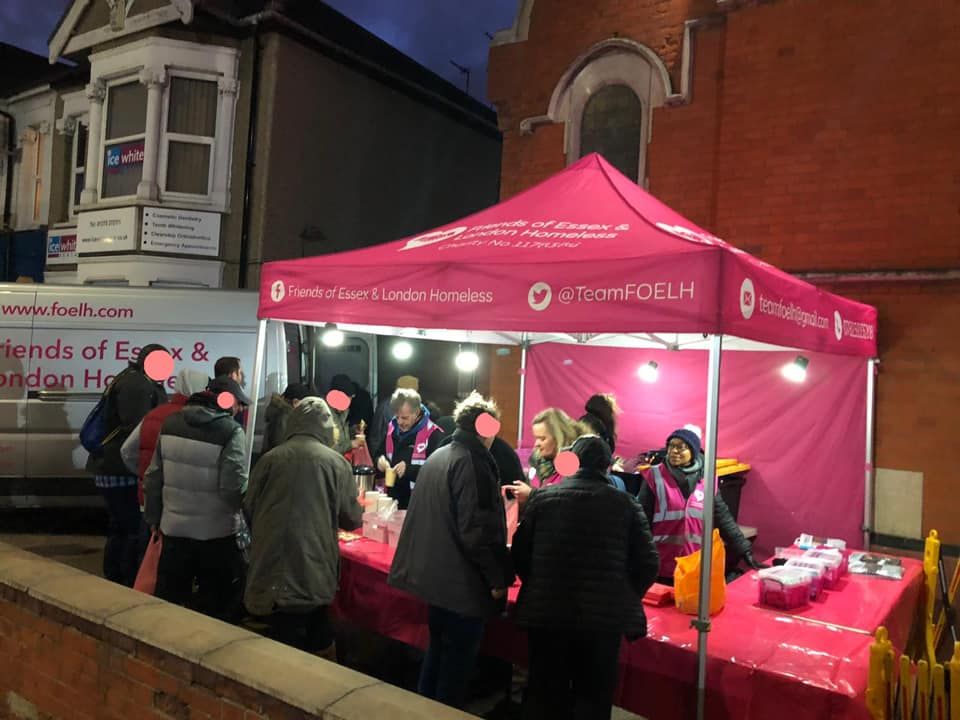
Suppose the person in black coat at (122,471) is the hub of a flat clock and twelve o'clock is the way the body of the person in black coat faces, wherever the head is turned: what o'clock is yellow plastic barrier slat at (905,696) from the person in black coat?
The yellow plastic barrier slat is roughly at 2 o'clock from the person in black coat.

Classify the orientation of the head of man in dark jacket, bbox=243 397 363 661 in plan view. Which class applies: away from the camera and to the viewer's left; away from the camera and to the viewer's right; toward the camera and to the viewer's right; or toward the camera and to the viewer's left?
away from the camera and to the viewer's right

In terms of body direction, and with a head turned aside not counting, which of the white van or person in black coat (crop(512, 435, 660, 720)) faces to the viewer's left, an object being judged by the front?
the white van

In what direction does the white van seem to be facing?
to the viewer's left

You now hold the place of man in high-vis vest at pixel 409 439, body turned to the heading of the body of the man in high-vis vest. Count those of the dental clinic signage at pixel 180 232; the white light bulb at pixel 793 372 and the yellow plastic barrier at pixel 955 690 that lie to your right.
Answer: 1

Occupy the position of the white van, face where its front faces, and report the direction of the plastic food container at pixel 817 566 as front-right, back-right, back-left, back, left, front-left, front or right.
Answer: back-left

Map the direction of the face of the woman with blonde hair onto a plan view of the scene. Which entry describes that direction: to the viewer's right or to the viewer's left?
to the viewer's left

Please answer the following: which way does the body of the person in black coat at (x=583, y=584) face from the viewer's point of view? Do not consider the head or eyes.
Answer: away from the camera

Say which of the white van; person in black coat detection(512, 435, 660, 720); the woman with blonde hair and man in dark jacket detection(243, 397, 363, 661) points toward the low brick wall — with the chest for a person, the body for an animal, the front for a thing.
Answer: the woman with blonde hair

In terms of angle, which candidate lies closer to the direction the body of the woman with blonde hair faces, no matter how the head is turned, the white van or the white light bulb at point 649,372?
the white van

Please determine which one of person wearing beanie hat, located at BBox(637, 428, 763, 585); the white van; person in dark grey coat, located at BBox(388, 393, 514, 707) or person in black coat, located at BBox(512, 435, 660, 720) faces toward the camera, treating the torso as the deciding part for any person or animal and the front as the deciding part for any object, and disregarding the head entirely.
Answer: the person wearing beanie hat

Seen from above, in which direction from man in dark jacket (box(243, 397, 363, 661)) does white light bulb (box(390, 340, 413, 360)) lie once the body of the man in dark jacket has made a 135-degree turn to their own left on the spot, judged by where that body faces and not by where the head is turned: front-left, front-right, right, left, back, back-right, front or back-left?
right

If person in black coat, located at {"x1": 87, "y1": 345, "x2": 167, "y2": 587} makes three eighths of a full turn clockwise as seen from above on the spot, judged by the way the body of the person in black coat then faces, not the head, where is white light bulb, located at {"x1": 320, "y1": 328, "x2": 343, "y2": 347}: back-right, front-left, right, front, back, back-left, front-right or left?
back

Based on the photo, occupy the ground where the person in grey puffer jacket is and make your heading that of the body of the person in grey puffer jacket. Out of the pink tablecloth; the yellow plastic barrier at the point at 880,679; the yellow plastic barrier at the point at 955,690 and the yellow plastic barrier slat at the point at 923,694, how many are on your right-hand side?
4

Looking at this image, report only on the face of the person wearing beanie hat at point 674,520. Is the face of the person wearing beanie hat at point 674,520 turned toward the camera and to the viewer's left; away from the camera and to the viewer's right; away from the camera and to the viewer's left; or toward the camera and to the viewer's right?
toward the camera and to the viewer's left
